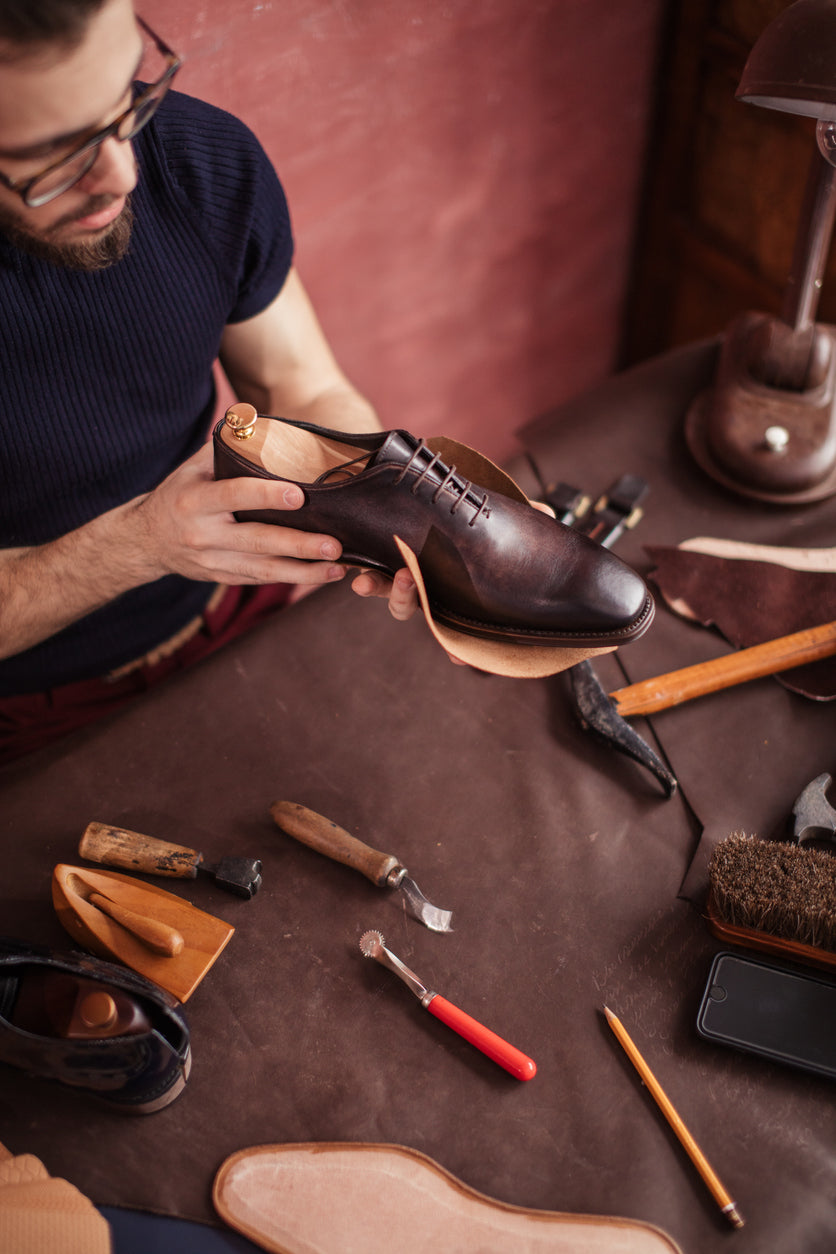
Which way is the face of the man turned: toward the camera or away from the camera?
toward the camera

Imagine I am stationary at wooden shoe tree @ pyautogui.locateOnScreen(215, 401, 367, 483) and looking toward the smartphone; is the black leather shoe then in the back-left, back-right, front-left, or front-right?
front-right

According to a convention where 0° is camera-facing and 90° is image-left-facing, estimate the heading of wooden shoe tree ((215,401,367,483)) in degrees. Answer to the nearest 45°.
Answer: approximately 315°

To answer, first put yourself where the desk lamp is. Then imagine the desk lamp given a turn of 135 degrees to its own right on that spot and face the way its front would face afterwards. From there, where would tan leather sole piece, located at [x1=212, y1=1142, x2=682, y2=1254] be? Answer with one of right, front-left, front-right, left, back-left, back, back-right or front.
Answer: back

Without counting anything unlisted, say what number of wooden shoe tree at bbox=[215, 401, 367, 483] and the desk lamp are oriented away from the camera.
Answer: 0

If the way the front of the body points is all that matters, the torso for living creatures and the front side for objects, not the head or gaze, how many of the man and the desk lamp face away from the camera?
0

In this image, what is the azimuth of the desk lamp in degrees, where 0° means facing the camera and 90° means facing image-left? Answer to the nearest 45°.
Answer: approximately 45°
